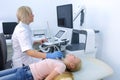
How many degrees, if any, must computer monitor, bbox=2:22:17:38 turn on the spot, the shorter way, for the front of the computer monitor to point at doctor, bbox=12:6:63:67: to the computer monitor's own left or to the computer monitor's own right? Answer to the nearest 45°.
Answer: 0° — it already faces them

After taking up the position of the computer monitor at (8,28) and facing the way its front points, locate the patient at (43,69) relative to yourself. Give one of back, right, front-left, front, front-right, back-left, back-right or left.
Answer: front

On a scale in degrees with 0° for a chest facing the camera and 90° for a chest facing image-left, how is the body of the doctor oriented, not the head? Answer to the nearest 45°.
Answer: approximately 270°

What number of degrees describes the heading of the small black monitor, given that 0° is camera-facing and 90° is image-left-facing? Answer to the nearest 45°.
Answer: approximately 0°

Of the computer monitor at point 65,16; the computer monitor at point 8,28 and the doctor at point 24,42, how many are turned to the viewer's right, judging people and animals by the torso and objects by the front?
1

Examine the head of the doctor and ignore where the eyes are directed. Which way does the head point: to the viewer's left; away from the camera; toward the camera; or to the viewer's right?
to the viewer's right

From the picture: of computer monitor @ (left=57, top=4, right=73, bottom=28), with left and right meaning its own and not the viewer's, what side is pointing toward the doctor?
front

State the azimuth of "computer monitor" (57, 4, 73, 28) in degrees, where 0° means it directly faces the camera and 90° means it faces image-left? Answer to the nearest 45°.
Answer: approximately 45°

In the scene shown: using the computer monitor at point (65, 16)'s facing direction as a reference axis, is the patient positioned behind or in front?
in front

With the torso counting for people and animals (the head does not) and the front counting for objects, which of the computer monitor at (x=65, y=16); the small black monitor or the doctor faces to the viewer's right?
the doctor
